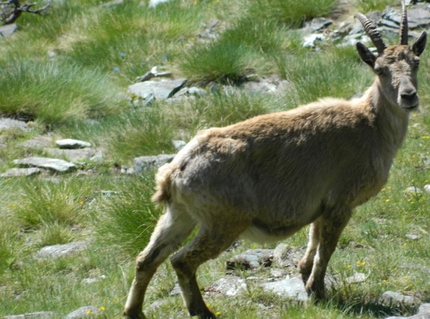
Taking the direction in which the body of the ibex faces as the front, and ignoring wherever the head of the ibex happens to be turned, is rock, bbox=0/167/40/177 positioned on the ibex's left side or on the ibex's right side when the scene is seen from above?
on the ibex's left side

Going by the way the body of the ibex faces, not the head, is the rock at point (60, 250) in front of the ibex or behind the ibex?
behind

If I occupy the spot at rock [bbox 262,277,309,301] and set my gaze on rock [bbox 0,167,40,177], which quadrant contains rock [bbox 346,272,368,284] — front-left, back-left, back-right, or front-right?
back-right

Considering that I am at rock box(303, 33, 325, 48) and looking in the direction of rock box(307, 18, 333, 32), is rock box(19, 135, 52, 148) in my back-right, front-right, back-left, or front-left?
back-left

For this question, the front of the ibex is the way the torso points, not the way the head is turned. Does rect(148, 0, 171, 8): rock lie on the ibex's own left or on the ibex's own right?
on the ibex's own left

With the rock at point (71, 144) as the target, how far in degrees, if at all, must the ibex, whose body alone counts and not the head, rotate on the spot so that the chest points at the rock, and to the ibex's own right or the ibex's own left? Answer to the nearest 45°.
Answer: approximately 135° to the ibex's own left

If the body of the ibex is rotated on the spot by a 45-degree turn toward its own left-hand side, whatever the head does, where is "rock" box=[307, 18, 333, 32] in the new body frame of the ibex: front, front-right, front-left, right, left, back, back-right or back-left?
front-left

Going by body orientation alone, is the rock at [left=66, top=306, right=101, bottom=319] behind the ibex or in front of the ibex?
behind

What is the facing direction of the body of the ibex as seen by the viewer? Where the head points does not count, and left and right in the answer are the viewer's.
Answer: facing to the right of the viewer

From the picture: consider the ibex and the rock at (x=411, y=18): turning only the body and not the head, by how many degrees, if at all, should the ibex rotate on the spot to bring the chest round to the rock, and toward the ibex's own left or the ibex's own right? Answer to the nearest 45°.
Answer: approximately 90° to the ibex's own left

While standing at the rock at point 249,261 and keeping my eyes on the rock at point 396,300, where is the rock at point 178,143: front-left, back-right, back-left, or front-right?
back-left

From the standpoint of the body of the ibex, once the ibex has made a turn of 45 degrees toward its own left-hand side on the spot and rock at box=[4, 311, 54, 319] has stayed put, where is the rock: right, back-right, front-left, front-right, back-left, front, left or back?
back-left

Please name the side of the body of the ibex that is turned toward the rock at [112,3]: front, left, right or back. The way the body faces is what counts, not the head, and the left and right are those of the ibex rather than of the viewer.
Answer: left

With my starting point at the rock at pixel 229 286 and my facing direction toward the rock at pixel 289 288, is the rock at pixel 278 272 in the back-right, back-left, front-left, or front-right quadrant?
front-left

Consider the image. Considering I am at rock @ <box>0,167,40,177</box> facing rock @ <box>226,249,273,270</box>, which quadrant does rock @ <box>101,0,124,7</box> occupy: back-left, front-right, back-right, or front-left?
back-left
